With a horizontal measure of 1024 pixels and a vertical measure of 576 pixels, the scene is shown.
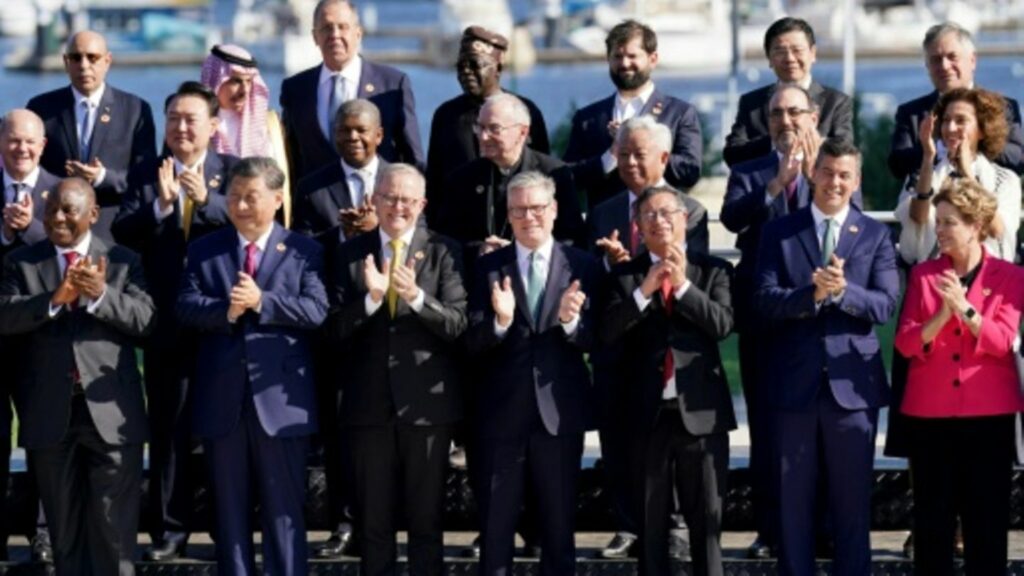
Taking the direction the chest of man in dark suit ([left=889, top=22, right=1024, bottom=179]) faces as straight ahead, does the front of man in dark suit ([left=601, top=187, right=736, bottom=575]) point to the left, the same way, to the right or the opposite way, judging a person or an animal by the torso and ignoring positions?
the same way

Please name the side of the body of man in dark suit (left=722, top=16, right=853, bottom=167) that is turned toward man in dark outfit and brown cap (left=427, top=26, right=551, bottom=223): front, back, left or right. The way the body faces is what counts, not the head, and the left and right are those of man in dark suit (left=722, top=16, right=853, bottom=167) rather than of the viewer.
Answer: right

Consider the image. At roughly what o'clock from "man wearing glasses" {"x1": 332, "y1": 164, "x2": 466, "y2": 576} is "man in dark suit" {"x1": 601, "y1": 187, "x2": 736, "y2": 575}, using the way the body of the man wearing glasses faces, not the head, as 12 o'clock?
The man in dark suit is roughly at 9 o'clock from the man wearing glasses.

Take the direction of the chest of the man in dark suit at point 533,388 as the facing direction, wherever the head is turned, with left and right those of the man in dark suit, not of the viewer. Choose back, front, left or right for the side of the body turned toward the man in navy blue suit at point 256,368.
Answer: right

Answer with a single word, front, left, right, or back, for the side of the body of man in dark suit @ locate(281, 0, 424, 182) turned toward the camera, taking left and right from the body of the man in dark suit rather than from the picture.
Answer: front

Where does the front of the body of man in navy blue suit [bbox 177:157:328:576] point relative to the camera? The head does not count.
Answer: toward the camera

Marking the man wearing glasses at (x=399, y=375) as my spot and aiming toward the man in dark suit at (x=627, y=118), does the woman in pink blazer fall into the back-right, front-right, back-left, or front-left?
front-right

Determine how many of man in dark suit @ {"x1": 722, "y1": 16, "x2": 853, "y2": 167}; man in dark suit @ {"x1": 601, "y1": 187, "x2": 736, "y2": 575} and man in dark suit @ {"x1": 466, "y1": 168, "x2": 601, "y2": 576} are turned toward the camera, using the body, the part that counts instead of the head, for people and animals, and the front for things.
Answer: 3

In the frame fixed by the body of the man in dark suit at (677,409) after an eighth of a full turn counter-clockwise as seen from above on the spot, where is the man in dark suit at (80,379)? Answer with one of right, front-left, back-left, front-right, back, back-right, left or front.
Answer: back-right

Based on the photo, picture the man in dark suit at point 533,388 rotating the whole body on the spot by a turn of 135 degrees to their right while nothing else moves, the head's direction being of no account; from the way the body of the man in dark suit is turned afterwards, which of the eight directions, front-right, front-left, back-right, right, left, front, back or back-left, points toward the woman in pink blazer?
back-right

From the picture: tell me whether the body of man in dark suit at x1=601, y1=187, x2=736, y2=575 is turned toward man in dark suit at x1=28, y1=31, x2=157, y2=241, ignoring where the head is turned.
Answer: no

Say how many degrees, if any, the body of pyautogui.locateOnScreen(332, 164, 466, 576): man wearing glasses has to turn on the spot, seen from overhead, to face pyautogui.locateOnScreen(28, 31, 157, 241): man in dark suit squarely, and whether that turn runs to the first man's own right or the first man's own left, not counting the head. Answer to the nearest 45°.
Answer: approximately 135° to the first man's own right

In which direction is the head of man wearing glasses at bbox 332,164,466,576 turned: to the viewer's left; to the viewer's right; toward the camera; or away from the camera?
toward the camera

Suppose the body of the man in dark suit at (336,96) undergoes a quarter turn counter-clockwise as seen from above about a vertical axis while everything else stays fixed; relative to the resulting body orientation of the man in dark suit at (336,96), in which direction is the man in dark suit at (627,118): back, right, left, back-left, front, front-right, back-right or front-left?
front
